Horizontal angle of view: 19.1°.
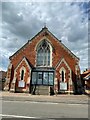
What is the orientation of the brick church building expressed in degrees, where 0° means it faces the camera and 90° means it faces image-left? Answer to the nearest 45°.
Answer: approximately 0°
